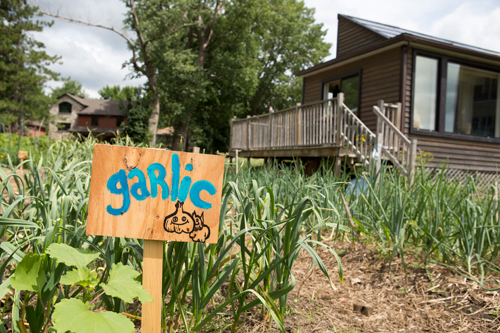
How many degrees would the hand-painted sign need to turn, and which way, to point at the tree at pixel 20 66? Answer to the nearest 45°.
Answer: approximately 180°

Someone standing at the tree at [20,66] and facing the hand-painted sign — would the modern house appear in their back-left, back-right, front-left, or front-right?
front-left

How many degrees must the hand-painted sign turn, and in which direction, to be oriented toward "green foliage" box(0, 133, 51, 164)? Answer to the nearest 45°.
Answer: approximately 180°

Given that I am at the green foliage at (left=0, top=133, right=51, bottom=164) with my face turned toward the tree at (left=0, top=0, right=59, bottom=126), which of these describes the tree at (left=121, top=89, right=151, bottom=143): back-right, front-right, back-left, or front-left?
front-right

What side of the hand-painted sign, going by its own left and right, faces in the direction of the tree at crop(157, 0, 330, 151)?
back

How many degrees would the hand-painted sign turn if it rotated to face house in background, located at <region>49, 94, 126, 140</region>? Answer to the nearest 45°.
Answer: approximately 180°

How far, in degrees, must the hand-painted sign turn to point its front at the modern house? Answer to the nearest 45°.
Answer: approximately 135° to its left

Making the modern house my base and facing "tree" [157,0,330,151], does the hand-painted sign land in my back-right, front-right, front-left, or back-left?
back-left

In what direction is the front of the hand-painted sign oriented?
toward the camera

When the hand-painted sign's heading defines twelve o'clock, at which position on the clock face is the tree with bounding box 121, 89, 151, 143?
The tree is roughly at 6 o'clock from the hand-painted sign.
